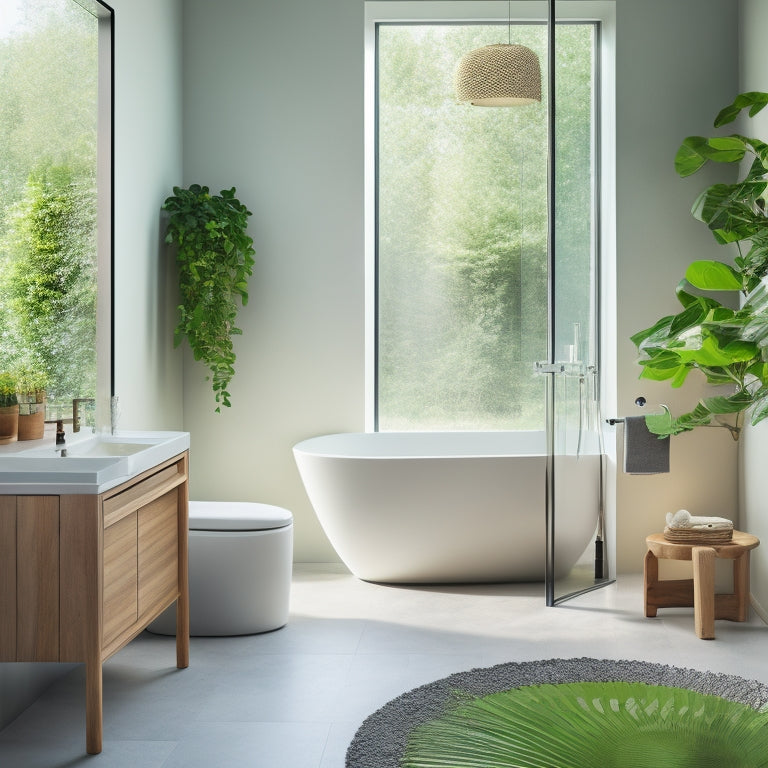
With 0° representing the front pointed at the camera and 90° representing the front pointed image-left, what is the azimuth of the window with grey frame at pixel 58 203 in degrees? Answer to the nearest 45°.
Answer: approximately 315°
